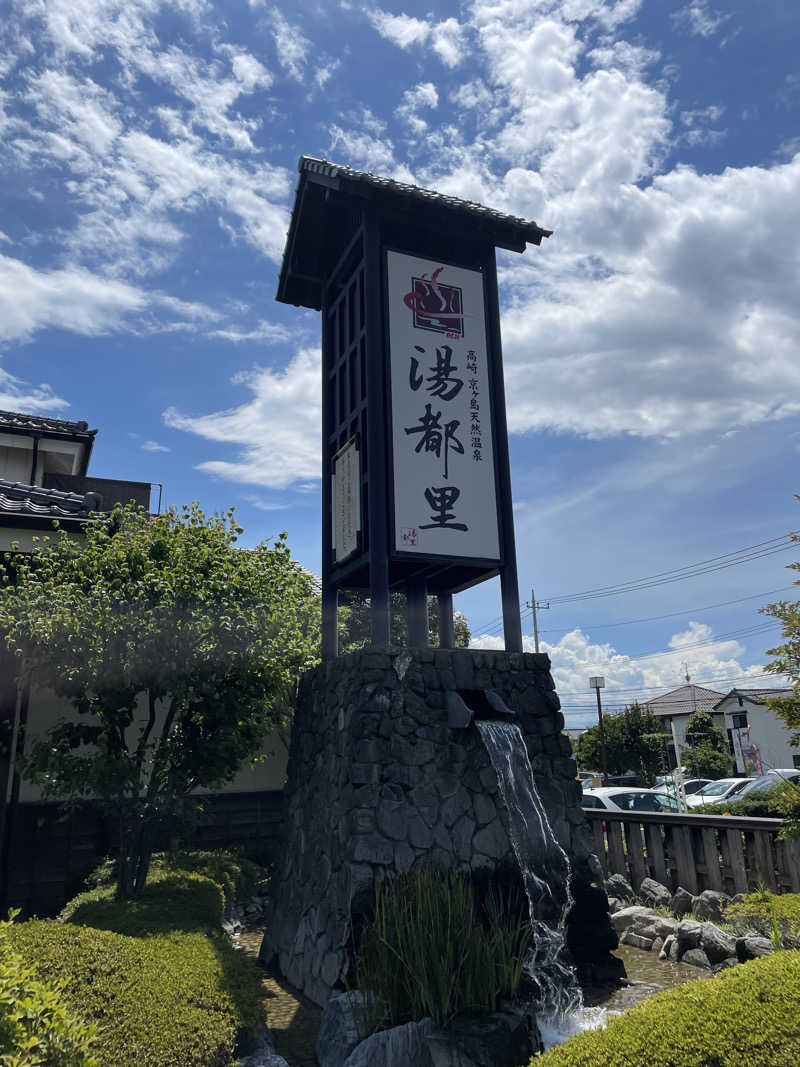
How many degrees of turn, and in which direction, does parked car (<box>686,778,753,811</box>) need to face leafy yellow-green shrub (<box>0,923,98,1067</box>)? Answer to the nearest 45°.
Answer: approximately 45° to its left

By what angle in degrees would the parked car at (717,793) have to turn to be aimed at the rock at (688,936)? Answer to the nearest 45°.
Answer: approximately 45° to its left

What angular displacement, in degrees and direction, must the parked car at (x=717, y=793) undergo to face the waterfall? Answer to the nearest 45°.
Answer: approximately 45° to its left

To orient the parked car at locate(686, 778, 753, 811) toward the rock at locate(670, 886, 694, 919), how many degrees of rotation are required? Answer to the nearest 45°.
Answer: approximately 45° to its left

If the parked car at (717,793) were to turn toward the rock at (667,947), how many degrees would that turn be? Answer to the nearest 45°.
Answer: approximately 45° to its left
